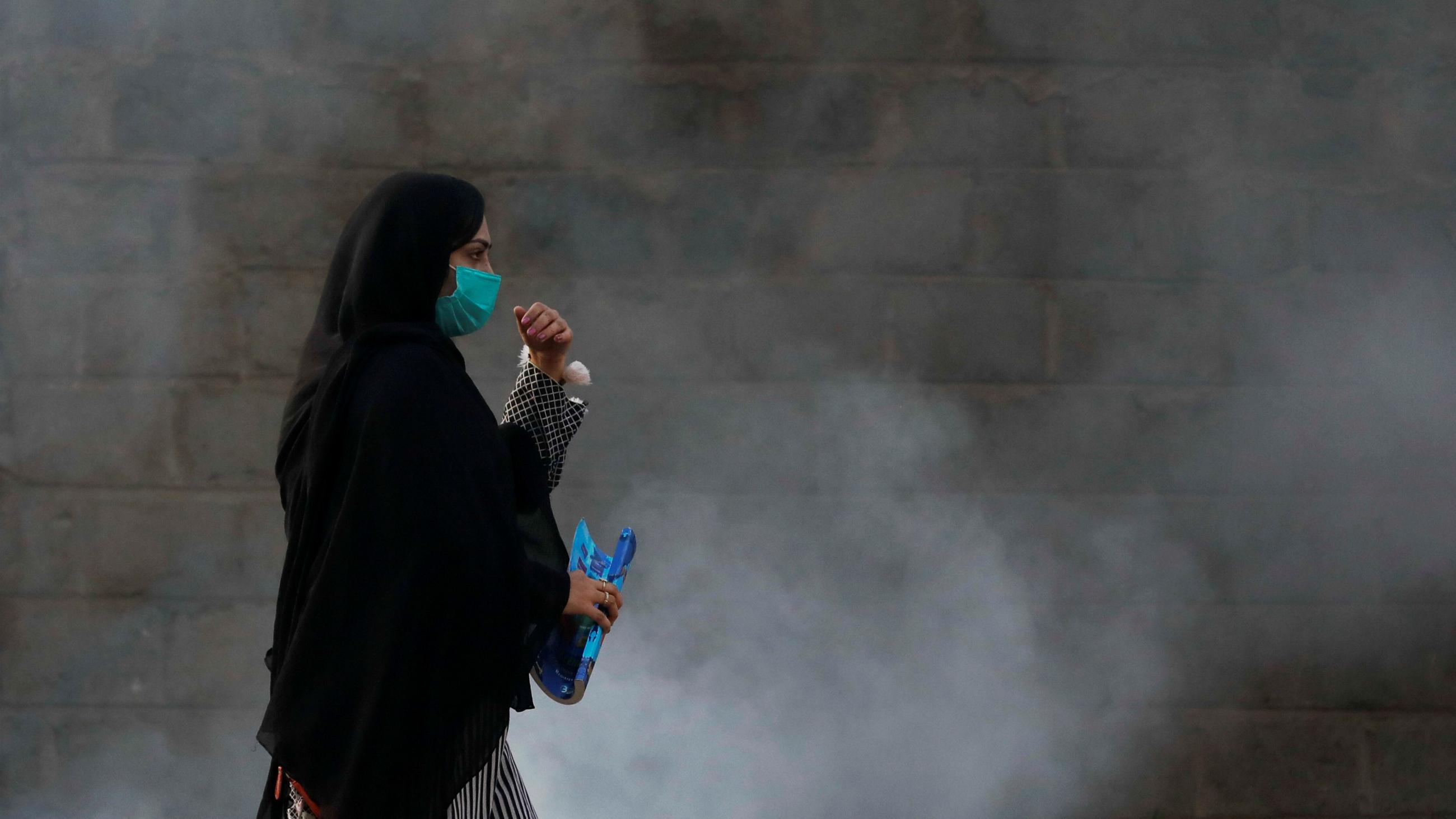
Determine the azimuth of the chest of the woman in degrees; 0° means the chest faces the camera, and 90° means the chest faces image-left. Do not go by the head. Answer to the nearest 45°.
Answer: approximately 270°

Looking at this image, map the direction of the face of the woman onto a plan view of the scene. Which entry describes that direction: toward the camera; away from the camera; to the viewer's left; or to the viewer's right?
to the viewer's right
